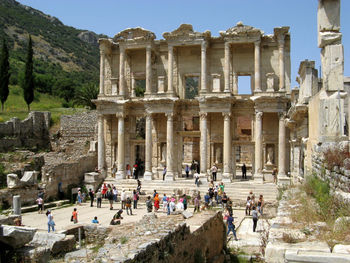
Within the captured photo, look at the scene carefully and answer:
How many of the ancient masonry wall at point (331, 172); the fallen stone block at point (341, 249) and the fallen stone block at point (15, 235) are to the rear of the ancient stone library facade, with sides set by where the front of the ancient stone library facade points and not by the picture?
0

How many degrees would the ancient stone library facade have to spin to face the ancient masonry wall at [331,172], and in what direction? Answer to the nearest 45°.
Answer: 0° — it already faces it

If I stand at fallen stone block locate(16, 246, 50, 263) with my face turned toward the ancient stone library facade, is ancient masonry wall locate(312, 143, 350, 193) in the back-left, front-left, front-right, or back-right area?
front-right

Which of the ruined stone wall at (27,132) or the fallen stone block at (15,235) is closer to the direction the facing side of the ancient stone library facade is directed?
the fallen stone block

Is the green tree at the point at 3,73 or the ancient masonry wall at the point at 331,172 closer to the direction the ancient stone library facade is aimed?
the ancient masonry wall

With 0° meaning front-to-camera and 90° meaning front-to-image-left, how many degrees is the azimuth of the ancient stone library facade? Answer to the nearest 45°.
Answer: approximately 0°

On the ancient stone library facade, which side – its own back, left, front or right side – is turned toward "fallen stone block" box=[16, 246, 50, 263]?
front

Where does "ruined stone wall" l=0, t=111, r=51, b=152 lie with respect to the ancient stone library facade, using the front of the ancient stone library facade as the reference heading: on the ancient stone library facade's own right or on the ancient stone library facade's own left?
on the ancient stone library facade's own right

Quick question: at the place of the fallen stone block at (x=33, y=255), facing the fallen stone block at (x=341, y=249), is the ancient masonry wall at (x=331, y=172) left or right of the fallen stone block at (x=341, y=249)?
left

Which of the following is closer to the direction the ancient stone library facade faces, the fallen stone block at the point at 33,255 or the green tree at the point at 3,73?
the fallen stone block

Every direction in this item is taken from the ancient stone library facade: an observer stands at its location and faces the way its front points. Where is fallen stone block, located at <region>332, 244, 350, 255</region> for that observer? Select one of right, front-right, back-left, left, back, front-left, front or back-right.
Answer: front

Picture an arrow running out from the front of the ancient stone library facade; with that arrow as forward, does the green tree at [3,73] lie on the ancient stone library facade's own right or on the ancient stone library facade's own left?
on the ancient stone library facade's own right

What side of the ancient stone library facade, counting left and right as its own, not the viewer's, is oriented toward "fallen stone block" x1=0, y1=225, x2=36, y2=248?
front
